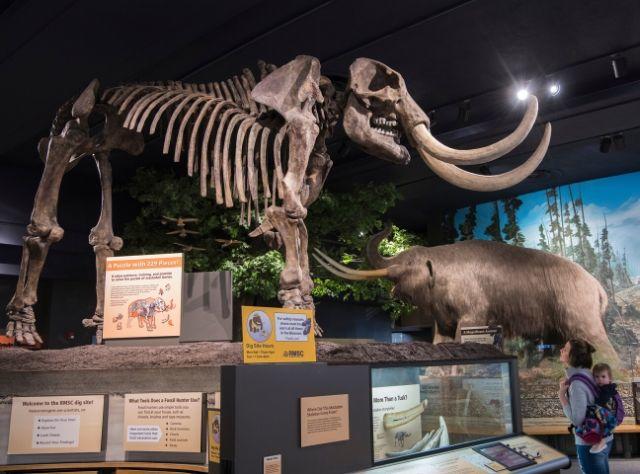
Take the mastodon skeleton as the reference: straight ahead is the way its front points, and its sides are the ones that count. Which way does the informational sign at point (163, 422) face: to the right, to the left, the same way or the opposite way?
to the right

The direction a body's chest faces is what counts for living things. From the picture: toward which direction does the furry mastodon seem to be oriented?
to the viewer's left

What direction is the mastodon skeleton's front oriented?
to the viewer's right

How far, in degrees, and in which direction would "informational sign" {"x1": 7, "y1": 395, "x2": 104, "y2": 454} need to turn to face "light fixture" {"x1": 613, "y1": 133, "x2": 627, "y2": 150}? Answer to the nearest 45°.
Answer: approximately 90° to its left

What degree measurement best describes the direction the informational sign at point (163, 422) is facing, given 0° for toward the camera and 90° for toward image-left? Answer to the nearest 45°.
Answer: approximately 0°

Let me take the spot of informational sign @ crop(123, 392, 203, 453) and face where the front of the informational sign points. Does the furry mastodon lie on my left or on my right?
on my left

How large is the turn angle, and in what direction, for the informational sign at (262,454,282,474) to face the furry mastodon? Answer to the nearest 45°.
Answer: approximately 135° to its left

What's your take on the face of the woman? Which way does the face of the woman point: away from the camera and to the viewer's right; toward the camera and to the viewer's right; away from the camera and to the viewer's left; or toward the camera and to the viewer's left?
away from the camera and to the viewer's left

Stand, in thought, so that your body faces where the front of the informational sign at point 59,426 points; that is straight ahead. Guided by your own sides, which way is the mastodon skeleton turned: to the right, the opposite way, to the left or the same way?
to the left

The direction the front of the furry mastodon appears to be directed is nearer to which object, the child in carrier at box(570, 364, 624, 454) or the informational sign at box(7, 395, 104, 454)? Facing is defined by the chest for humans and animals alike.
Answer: the informational sign

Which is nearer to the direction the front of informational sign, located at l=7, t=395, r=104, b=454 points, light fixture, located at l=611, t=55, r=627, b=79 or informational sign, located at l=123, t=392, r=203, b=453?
the informational sign
